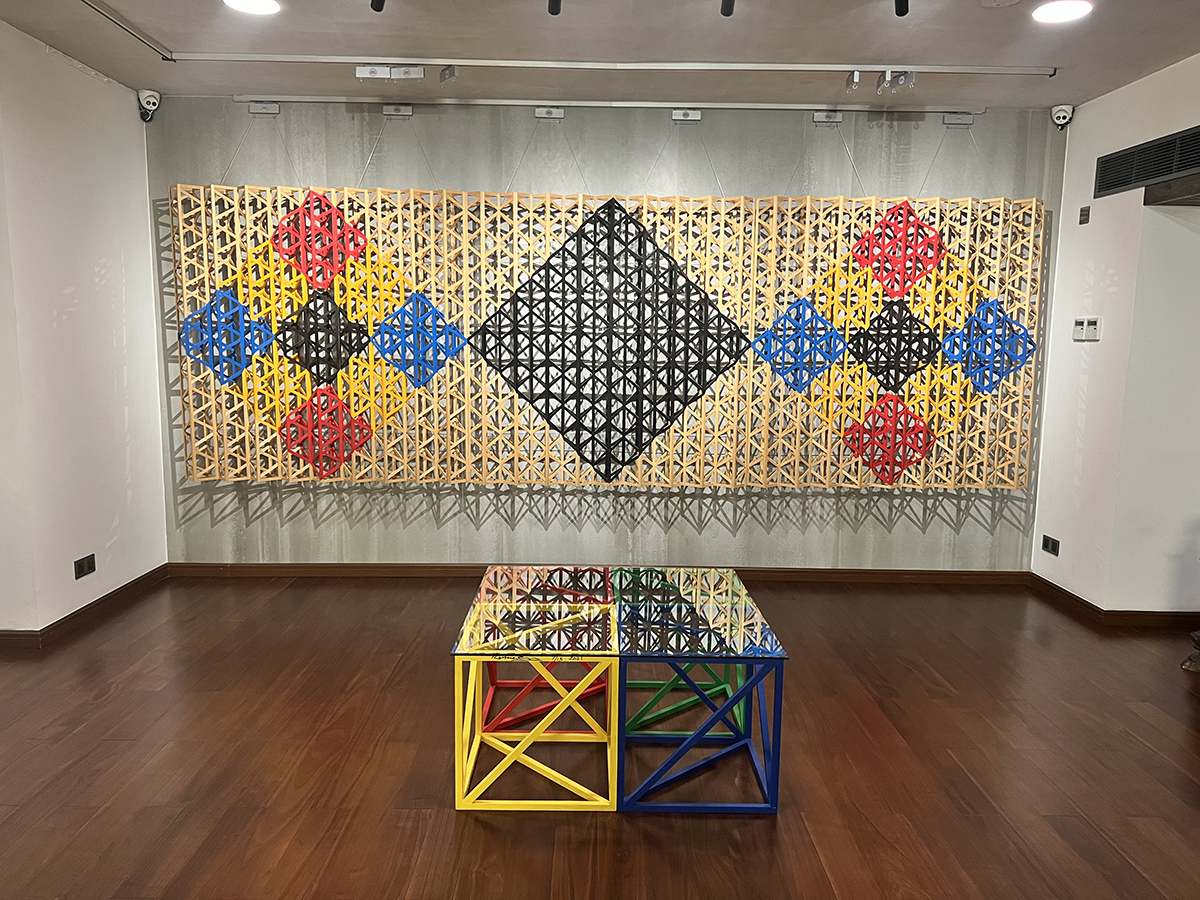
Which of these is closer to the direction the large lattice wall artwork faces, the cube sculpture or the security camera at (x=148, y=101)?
the cube sculpture

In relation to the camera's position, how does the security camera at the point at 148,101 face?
facing the viewer and to the right of the viewer

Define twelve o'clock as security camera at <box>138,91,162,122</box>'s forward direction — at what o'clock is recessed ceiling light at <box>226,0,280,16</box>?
The recessed ceiling light is roughly at 1 o'clock from the security camera.

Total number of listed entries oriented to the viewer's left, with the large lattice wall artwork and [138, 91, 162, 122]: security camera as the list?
0

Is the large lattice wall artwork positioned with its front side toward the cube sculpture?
yes

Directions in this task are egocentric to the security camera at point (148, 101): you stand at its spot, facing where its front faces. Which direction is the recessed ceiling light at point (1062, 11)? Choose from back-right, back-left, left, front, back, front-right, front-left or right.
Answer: front

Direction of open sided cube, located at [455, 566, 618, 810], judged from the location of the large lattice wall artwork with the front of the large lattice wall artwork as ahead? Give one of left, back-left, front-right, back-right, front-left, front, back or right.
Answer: front

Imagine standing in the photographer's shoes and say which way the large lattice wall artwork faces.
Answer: facing the viewer

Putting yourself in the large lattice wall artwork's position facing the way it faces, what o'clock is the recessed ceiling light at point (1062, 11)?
The recessed ceiling light is roughly at 10 o'clock from the large lattice wall artwork.
